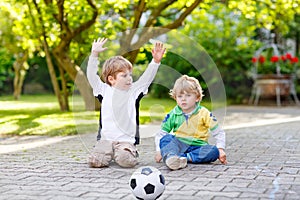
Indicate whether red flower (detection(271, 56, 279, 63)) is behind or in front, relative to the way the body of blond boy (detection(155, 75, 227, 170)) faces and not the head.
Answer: behind

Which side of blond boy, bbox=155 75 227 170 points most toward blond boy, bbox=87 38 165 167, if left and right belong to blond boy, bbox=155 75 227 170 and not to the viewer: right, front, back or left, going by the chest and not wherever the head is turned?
right

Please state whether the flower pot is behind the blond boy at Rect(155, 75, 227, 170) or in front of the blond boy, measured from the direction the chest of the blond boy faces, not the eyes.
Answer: behind

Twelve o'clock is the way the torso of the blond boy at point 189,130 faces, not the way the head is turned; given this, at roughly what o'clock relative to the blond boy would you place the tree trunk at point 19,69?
The tree trunk is roughly at 5 o'clock from the blond boy.

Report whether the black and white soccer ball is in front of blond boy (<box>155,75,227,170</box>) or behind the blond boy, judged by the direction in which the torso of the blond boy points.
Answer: in front

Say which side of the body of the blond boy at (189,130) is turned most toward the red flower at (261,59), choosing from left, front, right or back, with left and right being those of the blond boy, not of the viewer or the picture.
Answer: back

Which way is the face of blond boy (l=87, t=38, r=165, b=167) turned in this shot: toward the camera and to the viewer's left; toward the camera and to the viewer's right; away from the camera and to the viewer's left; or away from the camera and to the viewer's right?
toward the camera and to the viewer's right

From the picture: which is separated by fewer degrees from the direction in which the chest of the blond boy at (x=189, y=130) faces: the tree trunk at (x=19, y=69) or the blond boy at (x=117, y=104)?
the blond boy

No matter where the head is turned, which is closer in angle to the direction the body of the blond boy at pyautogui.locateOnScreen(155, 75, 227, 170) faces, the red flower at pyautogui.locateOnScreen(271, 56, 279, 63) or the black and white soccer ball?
the black and white soccer ball

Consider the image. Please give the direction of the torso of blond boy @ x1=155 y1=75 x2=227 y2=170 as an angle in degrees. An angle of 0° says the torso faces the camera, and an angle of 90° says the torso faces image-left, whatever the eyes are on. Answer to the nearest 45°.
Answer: approximately 0°

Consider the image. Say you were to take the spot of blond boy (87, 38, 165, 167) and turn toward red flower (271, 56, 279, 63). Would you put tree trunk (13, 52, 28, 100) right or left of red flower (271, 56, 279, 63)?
left
